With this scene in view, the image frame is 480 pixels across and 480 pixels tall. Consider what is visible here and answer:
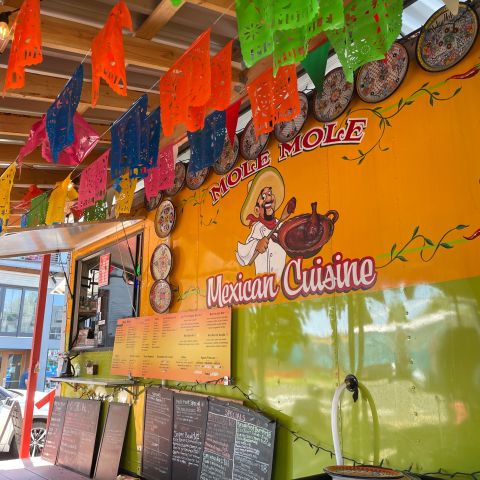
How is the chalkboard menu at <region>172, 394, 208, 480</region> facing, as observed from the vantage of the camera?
facing the viewer and to the left of the viewer

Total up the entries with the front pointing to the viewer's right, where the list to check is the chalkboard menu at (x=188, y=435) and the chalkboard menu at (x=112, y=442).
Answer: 0

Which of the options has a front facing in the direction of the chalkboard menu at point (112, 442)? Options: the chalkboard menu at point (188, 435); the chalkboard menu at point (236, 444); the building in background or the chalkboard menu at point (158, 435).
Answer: the building in background

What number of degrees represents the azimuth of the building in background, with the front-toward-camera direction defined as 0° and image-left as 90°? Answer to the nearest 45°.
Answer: approximately 0°

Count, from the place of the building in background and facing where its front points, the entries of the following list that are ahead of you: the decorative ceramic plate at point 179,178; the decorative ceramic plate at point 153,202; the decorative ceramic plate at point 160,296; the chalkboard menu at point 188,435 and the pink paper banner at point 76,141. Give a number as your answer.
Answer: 5

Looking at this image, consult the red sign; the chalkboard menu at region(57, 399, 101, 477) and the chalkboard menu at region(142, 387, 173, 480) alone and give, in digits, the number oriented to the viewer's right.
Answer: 0

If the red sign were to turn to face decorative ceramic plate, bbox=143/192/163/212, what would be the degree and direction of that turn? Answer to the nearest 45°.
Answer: approximately 45° to its left
